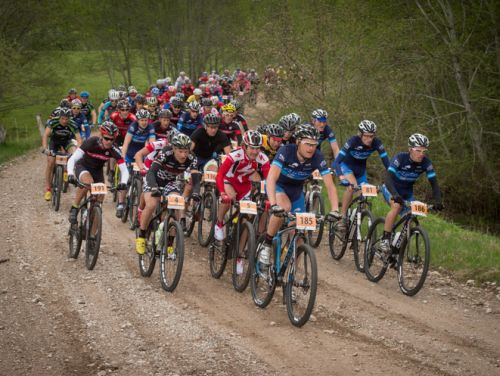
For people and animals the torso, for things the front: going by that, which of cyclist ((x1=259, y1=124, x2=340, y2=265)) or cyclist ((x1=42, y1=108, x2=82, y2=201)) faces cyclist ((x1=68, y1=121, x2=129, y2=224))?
cyclist ((x1=42, y1=108, x2=82, y2=201))

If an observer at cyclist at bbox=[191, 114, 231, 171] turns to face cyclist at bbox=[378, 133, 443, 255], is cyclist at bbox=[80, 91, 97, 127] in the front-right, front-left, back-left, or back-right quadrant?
back-left

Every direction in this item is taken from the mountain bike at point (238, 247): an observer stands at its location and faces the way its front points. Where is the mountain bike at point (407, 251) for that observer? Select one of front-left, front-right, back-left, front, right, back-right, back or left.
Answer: front-left

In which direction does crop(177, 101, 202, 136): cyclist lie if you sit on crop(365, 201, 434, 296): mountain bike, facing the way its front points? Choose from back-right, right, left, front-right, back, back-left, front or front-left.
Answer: back

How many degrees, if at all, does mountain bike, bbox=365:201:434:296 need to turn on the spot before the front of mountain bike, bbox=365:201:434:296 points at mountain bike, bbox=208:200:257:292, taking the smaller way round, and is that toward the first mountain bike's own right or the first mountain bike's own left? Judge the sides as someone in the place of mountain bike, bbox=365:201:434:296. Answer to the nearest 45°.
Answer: approximately 135° to the first mountain bike's own right

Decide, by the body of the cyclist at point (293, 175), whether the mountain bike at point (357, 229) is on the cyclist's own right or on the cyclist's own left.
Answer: on the cyclist's own left

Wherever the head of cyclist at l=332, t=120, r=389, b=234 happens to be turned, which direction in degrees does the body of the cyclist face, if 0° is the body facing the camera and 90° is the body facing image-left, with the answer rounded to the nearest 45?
approximately 315°

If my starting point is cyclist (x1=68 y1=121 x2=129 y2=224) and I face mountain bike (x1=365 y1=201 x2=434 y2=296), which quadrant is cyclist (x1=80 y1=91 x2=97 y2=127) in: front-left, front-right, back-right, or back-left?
back-left
